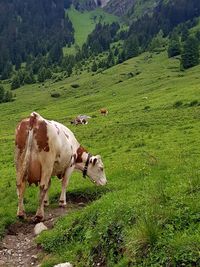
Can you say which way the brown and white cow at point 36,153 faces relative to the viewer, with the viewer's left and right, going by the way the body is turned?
facing away from the viewer and to the right of the viewer
